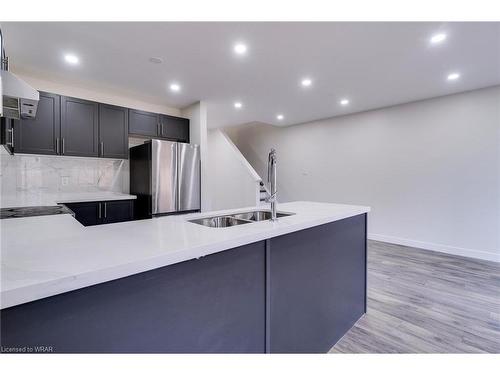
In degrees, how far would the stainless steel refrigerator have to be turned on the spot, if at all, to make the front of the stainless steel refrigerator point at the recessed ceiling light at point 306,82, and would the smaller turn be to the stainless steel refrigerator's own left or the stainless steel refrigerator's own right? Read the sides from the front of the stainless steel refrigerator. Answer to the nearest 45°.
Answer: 0° — it already faces it

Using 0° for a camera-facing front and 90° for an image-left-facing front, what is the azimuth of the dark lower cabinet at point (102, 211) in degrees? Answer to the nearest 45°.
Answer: approximately 315°

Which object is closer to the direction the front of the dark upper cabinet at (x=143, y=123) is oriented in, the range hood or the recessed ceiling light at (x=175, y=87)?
the recessed ceiling light

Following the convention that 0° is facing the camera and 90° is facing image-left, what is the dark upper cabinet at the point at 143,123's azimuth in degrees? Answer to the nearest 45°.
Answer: approximately 315°

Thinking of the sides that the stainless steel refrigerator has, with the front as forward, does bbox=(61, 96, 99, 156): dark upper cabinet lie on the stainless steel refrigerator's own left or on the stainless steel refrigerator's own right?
on the stainless steel refrigerator's own right
